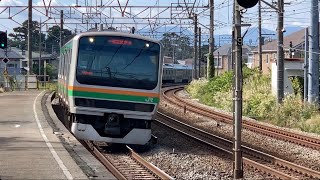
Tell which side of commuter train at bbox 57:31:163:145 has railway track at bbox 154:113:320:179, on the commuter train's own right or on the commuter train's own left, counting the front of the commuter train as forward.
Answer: on the commuter train's own left

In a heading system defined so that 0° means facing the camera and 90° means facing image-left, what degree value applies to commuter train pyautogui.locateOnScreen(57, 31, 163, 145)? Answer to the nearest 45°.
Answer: approximately 0°

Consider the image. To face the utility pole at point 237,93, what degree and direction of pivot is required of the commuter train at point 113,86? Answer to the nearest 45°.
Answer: approximately 45° to its left
